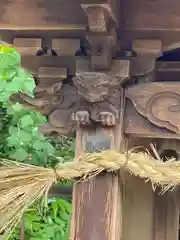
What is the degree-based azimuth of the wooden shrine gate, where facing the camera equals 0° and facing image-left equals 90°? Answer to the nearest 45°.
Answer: approximately 0°
